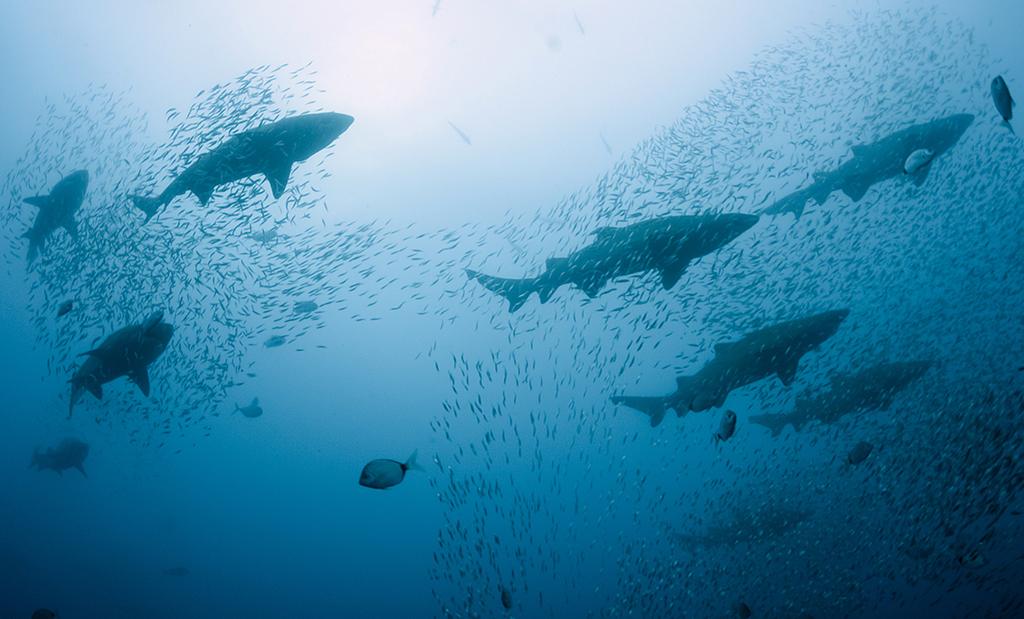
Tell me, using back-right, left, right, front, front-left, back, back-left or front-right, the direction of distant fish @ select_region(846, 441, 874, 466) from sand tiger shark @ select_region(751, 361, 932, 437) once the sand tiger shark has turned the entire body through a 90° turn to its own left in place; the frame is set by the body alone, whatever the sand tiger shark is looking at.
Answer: back

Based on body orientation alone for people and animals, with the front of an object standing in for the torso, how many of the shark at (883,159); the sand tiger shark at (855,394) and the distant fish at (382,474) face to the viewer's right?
2

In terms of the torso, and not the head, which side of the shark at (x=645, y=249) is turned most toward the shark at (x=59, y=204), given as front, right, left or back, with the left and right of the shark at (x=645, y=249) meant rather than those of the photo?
back

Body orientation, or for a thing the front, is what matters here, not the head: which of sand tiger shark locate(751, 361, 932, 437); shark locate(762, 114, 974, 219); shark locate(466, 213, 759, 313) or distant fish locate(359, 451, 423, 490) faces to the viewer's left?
the distant fish

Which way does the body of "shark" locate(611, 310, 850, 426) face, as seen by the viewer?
to the viewer's right

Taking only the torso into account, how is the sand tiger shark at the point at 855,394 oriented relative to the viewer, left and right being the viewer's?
facing to the right of the viewer

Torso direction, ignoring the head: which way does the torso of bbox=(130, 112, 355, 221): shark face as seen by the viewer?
to the viewer's right

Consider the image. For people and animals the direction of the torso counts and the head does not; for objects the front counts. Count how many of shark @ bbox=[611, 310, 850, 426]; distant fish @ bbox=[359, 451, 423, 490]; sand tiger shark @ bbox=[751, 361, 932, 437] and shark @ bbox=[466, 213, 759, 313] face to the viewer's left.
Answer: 1

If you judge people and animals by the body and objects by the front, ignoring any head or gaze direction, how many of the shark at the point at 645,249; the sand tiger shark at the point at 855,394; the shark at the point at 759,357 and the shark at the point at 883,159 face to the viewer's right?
4

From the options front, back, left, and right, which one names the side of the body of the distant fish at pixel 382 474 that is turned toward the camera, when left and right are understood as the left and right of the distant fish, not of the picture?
left

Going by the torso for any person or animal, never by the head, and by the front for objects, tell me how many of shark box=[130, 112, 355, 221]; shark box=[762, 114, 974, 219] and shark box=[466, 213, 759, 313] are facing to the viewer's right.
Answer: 3

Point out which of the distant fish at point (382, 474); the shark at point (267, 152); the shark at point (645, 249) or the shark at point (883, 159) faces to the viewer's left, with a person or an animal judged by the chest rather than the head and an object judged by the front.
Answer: the distant fish

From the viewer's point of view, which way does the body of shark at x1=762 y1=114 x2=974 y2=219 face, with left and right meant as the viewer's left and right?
facing to the right of the viewer

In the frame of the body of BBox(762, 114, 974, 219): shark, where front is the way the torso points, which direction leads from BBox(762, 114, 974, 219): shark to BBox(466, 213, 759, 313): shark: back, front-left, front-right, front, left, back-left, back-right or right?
back-right
